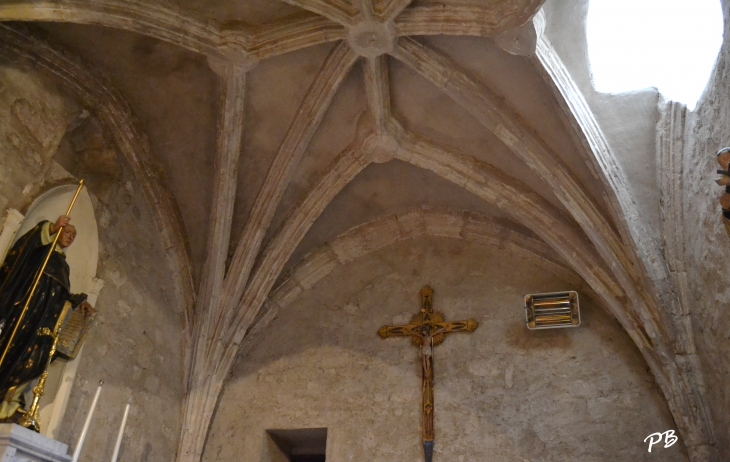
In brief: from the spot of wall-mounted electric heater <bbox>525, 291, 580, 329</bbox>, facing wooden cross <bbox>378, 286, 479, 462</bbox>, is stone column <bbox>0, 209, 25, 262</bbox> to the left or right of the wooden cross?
left

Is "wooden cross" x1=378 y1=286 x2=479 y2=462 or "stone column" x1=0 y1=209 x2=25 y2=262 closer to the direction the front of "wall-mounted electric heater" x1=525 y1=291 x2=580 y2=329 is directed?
the stone column

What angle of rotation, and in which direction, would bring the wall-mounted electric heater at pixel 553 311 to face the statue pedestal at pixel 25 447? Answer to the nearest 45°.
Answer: approximately 45° to its right

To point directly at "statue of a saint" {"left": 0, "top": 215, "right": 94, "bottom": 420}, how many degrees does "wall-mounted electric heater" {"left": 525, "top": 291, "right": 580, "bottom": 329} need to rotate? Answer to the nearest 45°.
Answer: approximately 45° to its right

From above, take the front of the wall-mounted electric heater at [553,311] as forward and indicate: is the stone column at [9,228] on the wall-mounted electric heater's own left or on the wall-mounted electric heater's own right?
on the wall-mounted electric heater's own right

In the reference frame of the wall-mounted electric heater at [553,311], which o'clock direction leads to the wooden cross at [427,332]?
The wooden cross is roughly at 3 o'clock from the wall-mounted electric heater.

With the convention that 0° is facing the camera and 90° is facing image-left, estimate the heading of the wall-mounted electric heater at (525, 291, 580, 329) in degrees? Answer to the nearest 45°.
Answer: approximately 0°
